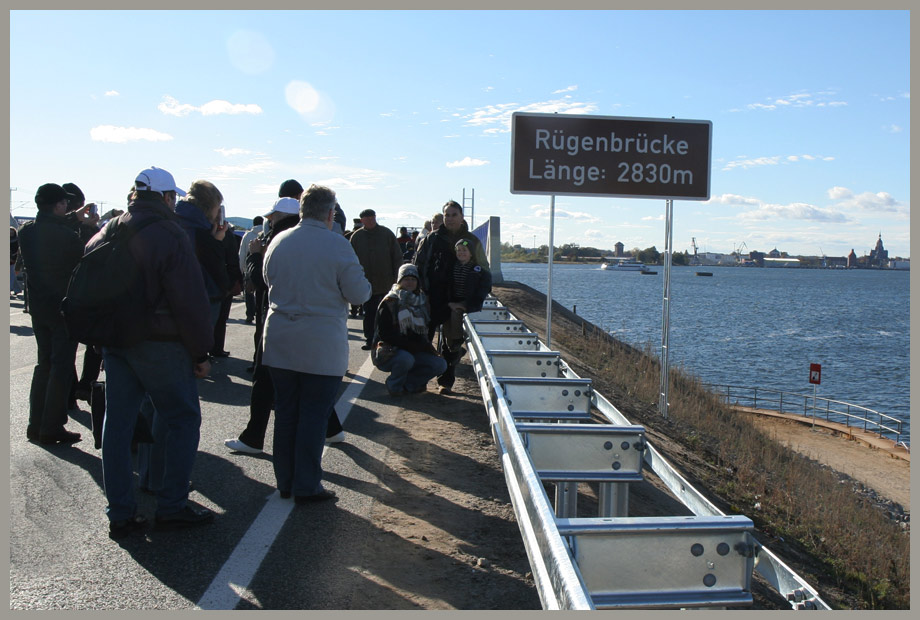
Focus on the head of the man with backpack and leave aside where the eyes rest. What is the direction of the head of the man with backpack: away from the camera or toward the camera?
away from the camera

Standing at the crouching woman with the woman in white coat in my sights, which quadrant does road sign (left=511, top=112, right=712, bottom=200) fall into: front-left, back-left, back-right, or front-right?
back-left

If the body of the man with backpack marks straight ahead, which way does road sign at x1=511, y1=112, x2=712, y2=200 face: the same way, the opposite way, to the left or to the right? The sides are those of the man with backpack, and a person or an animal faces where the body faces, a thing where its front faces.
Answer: the opposite way

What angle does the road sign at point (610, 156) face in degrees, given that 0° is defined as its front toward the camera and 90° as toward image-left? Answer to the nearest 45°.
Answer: approximately 0°

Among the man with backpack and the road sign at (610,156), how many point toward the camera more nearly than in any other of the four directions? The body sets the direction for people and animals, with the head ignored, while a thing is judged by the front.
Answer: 1

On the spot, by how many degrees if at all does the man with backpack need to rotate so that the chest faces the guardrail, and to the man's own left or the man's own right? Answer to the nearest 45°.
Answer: approximately 90° to the man's own right

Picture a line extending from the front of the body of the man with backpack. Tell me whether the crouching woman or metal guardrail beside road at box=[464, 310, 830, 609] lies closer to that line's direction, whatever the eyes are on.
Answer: the crouching woman

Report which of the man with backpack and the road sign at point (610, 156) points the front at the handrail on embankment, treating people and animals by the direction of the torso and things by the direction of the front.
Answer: the man with backpack

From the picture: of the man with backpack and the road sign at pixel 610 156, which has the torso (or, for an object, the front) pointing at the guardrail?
the road sign

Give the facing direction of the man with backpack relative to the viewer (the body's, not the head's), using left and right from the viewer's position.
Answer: facing away from the viewer and to the right of the viewer

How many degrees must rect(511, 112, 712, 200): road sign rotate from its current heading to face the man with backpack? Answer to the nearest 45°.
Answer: approximately 45° to its right

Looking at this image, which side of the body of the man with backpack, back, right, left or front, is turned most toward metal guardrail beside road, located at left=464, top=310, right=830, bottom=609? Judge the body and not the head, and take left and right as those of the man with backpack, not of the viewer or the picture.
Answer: right
